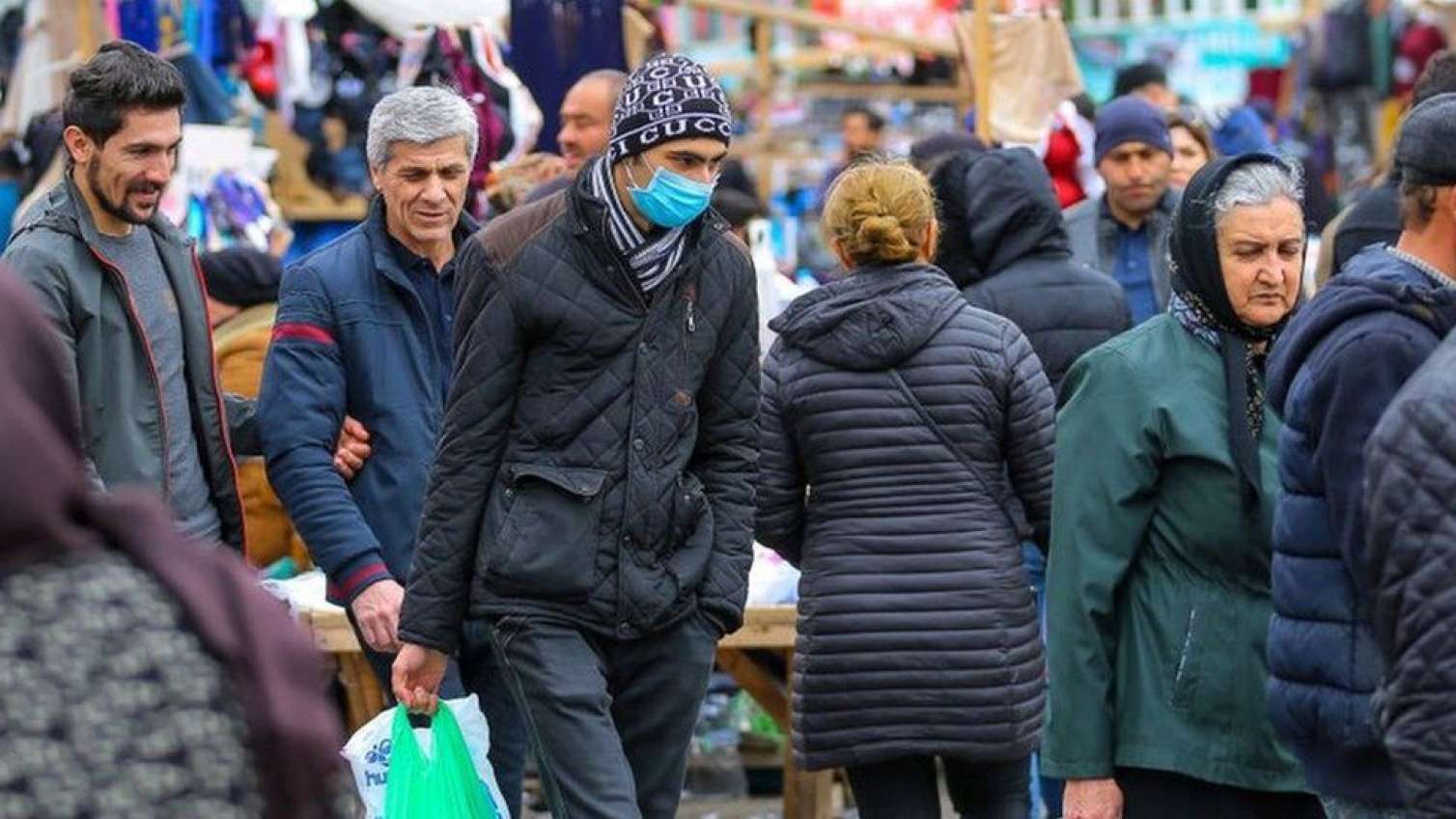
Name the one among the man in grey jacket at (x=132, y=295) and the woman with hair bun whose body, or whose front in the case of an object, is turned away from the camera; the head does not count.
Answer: the woman with hair bun

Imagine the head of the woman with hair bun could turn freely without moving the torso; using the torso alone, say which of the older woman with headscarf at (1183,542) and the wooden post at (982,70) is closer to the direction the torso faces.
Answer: the wooden post

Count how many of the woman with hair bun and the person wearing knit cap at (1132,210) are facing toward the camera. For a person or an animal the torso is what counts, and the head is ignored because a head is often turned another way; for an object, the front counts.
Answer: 1

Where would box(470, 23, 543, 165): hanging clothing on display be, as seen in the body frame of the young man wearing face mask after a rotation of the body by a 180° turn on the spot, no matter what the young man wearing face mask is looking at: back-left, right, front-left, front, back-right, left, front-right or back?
front-right

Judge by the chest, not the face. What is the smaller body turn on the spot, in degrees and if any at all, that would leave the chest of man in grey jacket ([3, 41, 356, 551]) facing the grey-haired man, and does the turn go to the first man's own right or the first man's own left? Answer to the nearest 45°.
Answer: approximately 45° to the first man's own left

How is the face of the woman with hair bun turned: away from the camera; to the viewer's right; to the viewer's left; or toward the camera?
away from the camera

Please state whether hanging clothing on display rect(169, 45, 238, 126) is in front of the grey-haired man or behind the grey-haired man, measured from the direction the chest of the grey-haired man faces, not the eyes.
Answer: behind

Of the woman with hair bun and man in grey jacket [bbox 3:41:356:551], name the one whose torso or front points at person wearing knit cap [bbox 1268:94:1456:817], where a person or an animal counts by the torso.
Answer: the man in grey jacket

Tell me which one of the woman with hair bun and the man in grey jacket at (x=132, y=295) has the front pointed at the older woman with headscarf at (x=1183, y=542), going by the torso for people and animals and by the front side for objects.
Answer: the man in grey jacket

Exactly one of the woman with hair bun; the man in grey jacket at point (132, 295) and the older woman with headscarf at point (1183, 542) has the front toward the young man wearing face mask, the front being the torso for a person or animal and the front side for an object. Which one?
the man in grey jacket

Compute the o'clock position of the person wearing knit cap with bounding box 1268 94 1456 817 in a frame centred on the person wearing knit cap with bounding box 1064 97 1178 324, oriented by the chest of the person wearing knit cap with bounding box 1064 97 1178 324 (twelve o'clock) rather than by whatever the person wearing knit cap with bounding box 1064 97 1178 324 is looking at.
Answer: the person wearing knit cap with bounding box 1268 94 1456 817 is roughly at 12 o'clock from the person wearing knit cap with bounding box 1064 97 1178 324.
